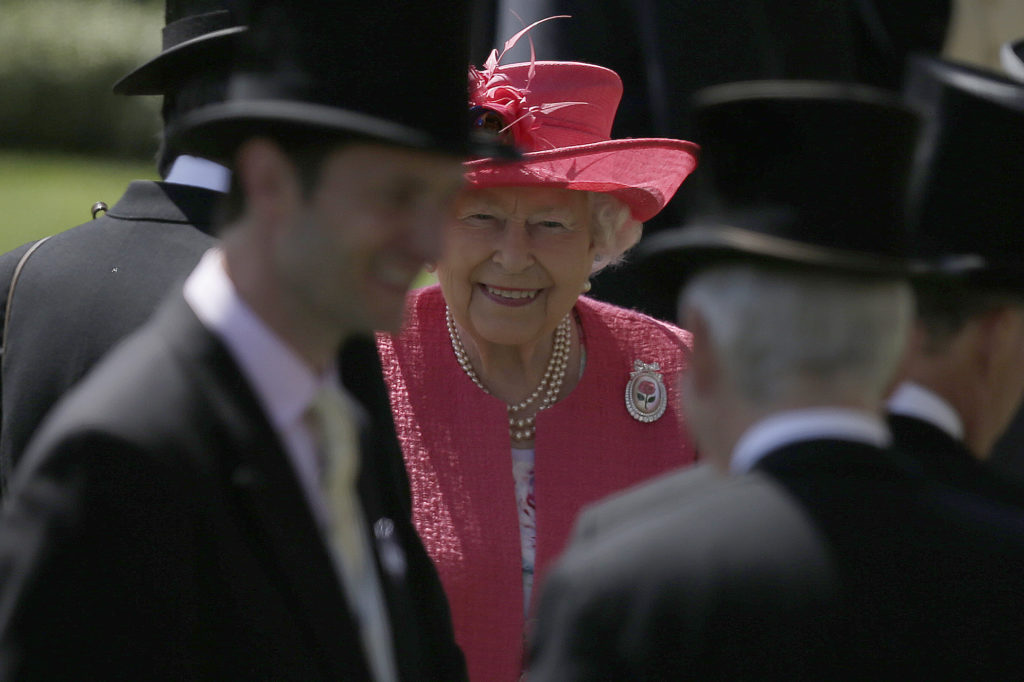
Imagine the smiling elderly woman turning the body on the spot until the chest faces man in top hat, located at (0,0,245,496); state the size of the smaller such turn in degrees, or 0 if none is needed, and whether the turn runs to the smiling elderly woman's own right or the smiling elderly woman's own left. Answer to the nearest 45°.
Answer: approximately 45° to the smiling elderly woman's own right

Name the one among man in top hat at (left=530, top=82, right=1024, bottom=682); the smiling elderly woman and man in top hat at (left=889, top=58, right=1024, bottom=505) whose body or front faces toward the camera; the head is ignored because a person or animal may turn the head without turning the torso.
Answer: the smiling elderly woman

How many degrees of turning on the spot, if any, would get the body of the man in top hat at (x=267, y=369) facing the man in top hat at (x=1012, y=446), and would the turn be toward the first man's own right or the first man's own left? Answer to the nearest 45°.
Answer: approximately 90° to the first man's own left

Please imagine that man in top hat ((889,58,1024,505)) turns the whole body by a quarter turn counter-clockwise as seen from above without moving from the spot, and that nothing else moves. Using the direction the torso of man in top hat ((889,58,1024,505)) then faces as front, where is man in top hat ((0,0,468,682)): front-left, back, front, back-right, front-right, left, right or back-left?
left

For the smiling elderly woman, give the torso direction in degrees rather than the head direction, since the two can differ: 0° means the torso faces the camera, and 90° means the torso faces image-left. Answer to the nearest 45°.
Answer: approximately 0°

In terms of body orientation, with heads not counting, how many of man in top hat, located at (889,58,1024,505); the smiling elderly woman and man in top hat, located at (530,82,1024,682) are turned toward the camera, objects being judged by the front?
1

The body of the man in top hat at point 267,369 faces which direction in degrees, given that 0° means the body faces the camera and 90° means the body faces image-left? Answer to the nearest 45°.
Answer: approximately 315°

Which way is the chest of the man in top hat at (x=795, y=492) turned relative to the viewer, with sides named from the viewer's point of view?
facing away from the viewer and to the left of the viewer

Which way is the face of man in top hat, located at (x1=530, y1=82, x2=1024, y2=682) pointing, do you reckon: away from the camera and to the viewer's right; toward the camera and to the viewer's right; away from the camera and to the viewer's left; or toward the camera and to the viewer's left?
away from the camera and to the viewer's left

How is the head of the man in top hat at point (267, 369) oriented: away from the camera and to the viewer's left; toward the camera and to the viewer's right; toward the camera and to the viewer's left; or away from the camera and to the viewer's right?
toward the camera and to the viewer's right

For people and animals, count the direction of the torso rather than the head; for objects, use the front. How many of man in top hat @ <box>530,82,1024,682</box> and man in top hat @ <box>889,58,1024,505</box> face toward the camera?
0

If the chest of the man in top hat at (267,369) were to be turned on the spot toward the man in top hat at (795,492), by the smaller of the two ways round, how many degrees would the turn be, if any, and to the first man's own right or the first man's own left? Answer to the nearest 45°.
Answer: approximately 45° to the first man's own left

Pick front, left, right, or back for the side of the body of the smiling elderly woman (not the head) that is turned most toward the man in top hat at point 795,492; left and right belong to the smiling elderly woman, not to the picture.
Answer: front

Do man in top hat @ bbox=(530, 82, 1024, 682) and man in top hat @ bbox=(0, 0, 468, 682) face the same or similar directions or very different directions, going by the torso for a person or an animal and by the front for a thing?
very different directions

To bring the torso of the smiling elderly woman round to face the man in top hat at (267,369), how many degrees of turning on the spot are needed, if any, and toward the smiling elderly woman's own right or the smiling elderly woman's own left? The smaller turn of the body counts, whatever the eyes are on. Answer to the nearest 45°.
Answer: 0° — they already face them
